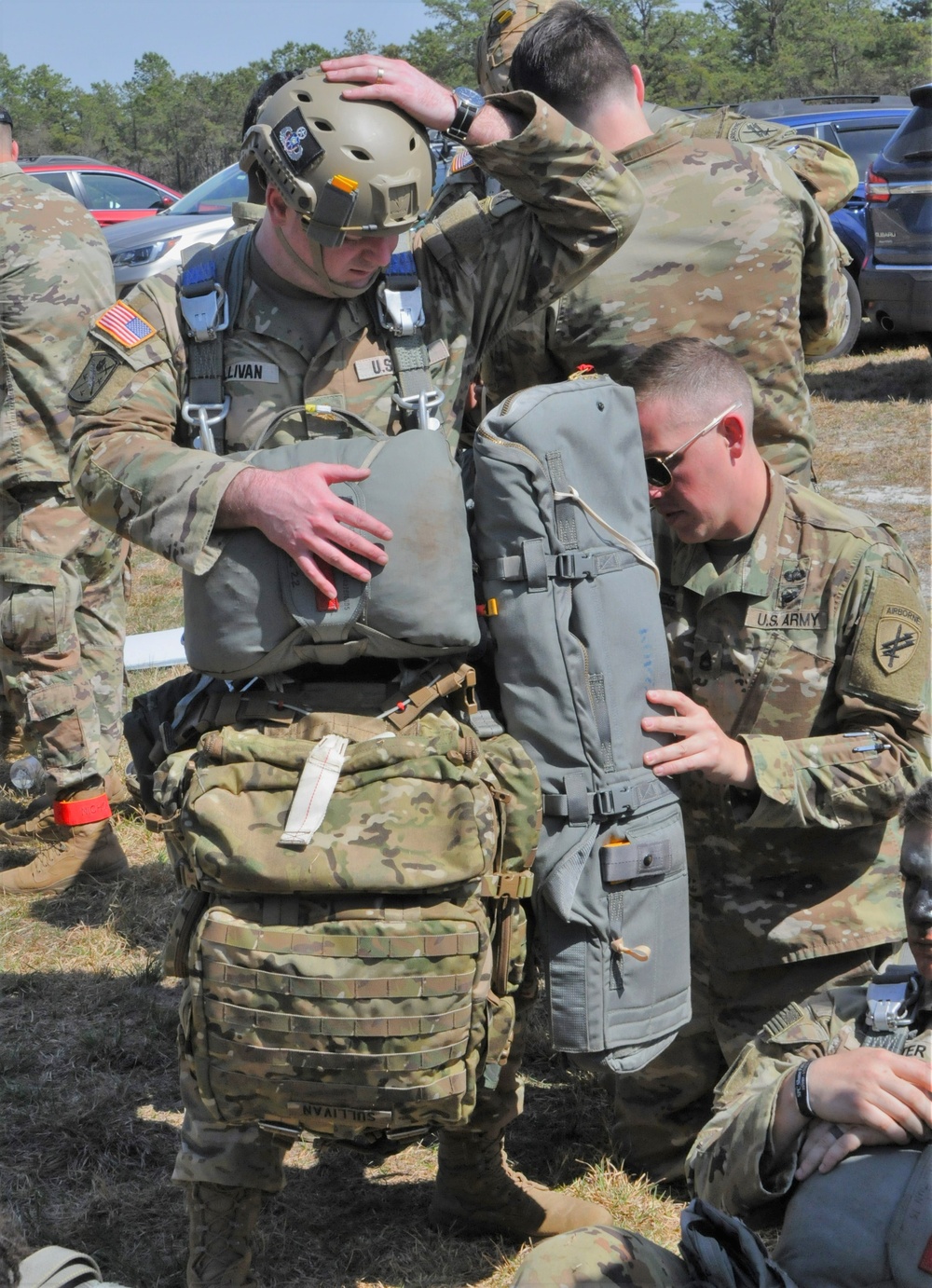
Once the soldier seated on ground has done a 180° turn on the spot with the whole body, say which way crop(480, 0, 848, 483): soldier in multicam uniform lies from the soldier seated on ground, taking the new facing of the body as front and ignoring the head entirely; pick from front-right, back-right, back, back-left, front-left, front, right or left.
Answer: front

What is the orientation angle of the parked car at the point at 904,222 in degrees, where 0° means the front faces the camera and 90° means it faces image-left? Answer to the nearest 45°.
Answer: approximately 180°

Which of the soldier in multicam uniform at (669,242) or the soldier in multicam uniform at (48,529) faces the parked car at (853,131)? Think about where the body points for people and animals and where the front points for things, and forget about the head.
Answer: the soldier in multicam uniform at (669,242)

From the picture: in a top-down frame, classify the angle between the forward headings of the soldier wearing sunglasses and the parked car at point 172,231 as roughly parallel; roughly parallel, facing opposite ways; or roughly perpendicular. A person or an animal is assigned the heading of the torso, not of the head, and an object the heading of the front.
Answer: roughly parallel

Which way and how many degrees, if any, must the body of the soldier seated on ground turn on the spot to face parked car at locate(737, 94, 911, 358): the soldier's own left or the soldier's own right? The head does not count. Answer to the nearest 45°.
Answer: approximately 180°

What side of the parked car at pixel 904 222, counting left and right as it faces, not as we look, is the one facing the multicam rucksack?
back

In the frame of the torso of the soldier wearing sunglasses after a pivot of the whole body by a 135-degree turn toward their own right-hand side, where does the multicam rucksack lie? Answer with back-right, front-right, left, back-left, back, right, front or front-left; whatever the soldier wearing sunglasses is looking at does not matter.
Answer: back-left

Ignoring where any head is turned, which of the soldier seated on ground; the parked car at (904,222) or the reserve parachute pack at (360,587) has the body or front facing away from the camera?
the parked car

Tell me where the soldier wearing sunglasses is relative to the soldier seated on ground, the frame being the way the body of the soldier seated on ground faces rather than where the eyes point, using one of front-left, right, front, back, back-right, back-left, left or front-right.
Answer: back

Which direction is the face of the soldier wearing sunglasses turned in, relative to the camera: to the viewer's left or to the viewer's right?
to the viewer's left

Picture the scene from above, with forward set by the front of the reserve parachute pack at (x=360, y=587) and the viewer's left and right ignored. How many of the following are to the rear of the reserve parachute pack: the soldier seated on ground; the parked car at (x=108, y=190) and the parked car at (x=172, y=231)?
2

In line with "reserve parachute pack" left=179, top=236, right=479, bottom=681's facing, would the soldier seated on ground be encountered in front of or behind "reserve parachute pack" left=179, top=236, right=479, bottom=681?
in front

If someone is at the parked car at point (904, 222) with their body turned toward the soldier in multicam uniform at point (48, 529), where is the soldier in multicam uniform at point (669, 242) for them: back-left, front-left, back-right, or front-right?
front-left

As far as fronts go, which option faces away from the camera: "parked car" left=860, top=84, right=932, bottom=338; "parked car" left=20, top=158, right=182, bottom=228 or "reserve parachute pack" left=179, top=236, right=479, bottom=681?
"parked car" left=860, top=84, right=932, bottom=338

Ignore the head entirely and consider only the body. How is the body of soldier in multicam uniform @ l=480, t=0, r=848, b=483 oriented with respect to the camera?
away from the camera
